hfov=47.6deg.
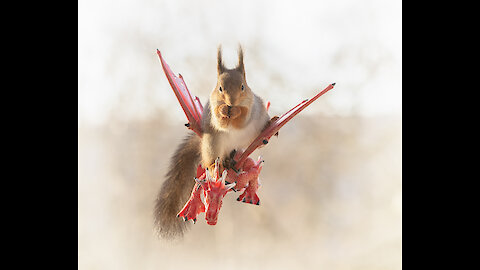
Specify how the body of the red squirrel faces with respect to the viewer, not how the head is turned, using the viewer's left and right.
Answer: facing the viewer
